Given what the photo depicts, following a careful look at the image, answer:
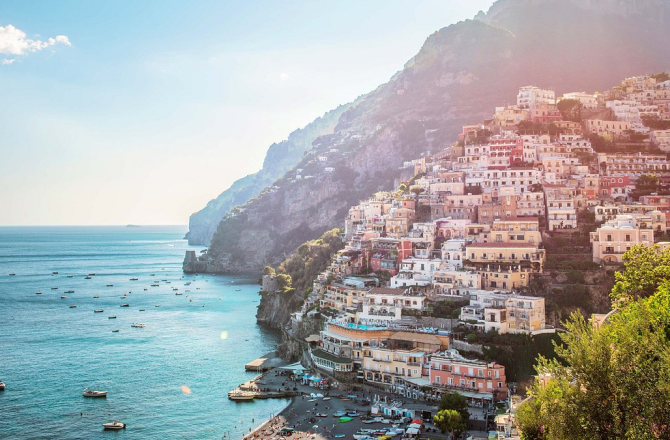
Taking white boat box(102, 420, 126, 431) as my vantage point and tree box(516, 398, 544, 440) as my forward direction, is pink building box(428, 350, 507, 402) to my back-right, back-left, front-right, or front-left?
front-left

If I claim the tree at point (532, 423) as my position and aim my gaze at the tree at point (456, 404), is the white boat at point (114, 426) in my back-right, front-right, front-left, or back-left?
front-left

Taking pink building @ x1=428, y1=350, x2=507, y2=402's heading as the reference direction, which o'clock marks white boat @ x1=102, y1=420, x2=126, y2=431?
The white boat is roughly at 1 o'clock from the pink building.

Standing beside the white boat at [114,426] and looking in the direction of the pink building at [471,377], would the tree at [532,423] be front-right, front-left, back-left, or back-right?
front-right

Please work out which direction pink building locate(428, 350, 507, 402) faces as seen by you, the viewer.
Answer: facing the viewer and to the left of the viewer

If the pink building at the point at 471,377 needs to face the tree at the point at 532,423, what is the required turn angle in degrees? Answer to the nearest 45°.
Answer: approximately 45° to its left

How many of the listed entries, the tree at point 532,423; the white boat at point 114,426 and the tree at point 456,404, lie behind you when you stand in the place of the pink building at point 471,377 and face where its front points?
0

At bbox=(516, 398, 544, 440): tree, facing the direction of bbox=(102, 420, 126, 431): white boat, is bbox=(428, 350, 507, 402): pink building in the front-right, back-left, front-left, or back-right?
front-right

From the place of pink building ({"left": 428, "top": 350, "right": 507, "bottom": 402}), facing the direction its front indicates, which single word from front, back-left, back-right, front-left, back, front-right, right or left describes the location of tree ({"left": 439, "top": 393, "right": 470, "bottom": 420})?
front-left
